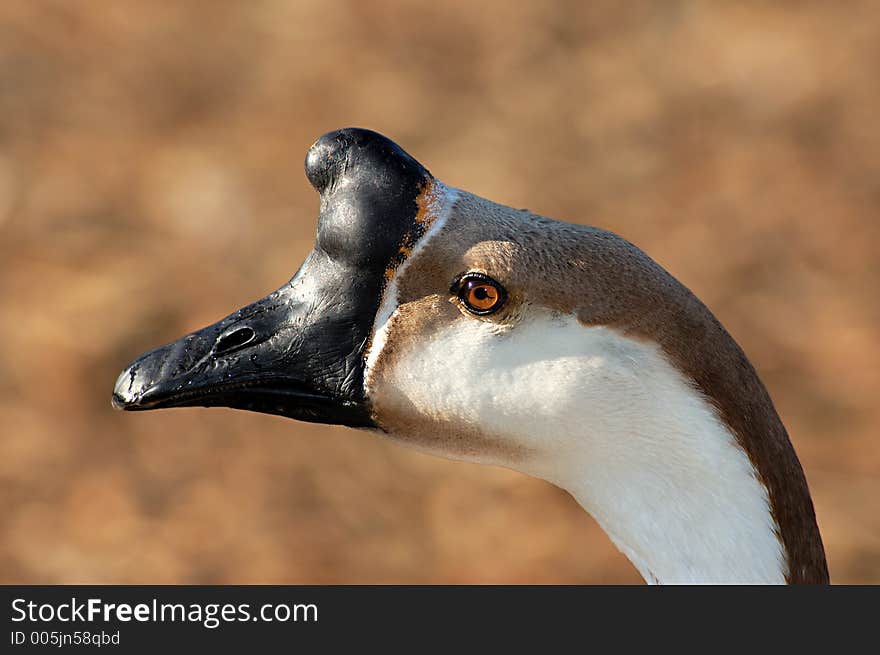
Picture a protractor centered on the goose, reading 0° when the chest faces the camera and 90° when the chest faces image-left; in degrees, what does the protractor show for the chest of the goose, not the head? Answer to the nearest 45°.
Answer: approximately 90°
